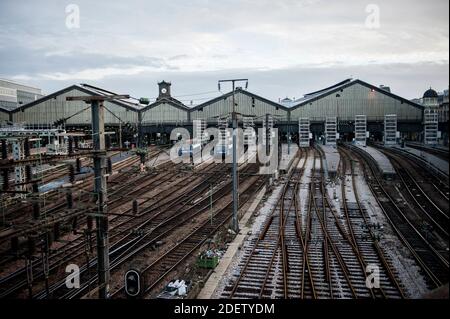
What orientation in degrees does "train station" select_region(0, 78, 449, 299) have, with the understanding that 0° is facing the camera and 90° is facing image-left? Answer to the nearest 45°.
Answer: approximately 0°

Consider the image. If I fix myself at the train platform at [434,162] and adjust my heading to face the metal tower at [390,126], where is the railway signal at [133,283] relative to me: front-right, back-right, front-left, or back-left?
back-left
